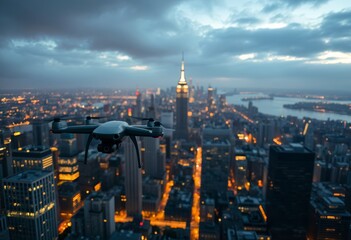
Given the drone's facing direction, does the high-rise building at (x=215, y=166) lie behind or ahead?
behind

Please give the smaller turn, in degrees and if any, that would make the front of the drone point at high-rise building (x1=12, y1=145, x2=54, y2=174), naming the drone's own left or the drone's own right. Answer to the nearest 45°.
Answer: approximately 135° to the drone's own right

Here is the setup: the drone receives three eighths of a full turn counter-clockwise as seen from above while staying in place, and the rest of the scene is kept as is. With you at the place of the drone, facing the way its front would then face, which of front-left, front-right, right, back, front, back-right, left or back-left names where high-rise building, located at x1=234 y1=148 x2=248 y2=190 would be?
front-left

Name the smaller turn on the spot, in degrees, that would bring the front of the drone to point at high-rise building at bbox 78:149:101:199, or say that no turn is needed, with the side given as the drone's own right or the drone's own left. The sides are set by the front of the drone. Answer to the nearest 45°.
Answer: approximately 135° to the drone's own right

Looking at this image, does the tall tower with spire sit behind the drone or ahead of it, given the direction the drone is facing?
behind

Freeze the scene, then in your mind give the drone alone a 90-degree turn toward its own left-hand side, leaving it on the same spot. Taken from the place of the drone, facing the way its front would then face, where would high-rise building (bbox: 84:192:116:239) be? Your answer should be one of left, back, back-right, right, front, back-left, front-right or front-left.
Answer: back-left

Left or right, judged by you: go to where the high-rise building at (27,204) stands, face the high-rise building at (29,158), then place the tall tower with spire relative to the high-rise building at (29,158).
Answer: right
